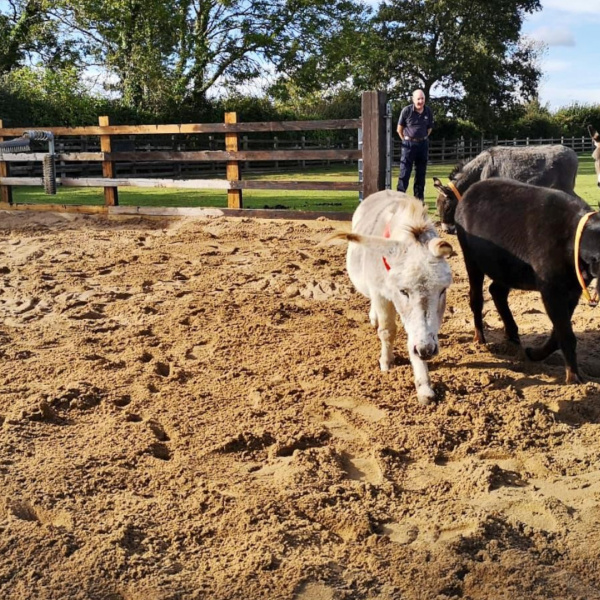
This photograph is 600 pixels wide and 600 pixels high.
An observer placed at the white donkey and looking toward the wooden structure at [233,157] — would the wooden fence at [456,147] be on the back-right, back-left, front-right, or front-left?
front-right

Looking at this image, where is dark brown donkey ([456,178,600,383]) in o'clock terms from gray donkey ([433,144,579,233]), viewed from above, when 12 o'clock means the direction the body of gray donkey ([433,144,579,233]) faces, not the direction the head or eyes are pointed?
dark brown donkey ([456,178,600,383]) is roughly at 9 o'clock from gray donkey ([433,144,579,233]).

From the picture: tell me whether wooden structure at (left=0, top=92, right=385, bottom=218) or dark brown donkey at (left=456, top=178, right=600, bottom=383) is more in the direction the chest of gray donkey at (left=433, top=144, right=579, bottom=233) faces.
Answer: the wooden structure

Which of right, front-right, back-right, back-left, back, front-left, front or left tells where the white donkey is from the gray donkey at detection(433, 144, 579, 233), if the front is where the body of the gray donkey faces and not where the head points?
left

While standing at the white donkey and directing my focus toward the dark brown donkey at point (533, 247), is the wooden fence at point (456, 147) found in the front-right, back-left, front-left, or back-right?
front-left

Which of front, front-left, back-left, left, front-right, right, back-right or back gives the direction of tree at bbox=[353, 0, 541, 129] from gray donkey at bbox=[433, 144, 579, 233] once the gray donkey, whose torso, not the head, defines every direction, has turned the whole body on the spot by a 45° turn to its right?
front-right

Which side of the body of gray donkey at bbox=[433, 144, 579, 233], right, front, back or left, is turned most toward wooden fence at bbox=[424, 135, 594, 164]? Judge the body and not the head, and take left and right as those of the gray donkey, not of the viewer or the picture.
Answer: right

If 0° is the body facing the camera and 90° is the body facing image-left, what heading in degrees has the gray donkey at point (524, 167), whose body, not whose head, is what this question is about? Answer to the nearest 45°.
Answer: approximately 90°

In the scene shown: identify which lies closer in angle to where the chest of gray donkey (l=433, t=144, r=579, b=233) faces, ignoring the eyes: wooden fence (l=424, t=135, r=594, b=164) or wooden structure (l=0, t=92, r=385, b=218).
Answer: the wooden structure

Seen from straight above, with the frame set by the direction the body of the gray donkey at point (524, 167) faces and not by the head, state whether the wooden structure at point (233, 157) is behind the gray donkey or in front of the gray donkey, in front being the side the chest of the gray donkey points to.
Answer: in front
